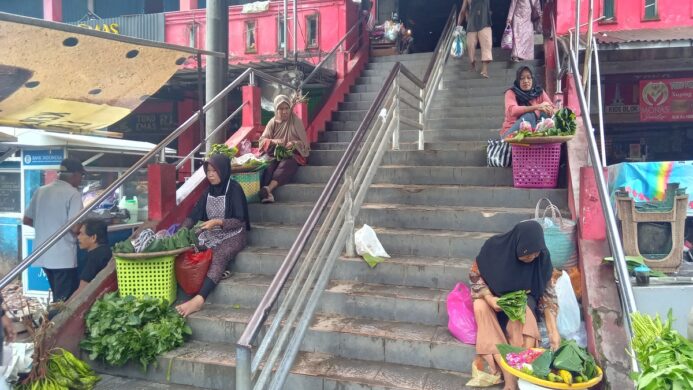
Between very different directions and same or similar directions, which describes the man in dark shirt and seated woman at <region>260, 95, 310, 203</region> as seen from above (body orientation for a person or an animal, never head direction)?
same or similar directions

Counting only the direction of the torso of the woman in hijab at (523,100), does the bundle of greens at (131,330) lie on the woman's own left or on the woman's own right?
on the woman's own right

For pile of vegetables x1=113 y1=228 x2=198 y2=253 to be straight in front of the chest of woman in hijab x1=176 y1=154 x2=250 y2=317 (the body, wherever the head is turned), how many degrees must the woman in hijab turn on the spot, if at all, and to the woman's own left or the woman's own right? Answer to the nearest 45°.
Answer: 0° — they already face it

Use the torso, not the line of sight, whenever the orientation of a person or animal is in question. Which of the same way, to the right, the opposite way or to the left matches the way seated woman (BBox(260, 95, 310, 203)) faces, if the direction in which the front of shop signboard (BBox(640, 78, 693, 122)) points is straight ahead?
the same way

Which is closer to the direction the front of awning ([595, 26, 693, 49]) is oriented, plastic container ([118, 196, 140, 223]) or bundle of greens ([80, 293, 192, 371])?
the bundle of greens

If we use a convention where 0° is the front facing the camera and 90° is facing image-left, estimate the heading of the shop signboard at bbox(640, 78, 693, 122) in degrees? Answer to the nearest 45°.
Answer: approximately 0°

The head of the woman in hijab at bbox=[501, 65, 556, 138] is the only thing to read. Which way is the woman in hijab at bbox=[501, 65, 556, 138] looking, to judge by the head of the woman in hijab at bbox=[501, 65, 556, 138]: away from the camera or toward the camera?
toward the camera

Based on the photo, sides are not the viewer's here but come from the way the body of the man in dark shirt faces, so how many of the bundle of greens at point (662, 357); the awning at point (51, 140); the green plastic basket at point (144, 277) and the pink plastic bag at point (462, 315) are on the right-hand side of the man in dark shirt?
1

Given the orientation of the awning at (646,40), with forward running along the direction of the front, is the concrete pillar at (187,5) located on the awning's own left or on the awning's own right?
on the awning's own right

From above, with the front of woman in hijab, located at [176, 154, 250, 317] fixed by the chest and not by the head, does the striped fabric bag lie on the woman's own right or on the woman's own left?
on the woman's own left

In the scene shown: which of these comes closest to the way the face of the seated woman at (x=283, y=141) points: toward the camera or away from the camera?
toward the camera

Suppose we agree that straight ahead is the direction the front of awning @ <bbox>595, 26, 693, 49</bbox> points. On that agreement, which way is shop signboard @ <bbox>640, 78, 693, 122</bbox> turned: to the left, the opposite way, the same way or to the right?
the same way

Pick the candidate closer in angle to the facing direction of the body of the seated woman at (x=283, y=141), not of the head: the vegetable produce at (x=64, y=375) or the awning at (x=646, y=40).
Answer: the vegetable produce

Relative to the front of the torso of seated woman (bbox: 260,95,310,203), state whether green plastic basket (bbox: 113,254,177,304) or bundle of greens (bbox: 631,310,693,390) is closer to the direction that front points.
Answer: the green plastic basket

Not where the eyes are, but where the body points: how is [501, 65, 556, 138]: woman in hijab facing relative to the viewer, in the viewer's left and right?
facing the viewer and to the right of the viewer

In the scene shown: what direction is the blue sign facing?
toward the camera
